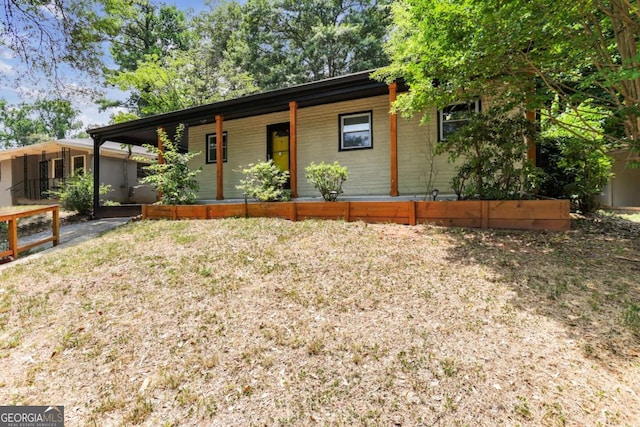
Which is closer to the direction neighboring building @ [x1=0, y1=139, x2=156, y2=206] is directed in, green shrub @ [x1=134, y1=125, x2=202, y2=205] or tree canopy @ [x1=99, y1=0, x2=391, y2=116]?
the green shrub

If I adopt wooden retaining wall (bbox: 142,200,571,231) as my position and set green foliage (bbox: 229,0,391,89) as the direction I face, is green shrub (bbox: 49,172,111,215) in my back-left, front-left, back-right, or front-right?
front-left

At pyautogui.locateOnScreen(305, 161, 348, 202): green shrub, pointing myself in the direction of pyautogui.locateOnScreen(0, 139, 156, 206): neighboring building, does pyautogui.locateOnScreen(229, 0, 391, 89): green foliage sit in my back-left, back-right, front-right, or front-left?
front-right

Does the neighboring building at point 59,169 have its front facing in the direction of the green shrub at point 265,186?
no

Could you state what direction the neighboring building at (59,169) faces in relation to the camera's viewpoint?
facing the viewer and to the left of the viewer

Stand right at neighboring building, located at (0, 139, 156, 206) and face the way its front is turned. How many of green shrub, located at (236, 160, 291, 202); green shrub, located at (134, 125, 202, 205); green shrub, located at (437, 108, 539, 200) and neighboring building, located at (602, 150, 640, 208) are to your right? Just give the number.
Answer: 0

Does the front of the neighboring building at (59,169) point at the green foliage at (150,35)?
no

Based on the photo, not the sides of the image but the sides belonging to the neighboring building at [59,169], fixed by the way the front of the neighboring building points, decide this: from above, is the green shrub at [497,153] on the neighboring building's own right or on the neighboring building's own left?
on the neighboring building's own left

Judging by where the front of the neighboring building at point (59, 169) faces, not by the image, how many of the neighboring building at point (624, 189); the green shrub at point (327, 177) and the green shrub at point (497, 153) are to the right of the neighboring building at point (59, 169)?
0

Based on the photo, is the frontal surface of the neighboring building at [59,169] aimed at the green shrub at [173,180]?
no

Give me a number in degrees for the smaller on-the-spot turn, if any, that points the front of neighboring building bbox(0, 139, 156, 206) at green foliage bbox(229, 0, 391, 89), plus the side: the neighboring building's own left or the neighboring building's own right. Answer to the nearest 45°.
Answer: approximately 135° to the neighboring building's own left

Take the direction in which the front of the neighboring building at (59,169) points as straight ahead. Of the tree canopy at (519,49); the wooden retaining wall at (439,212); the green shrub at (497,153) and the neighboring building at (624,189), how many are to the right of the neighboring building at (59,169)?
0

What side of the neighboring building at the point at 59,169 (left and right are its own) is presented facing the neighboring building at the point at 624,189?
left

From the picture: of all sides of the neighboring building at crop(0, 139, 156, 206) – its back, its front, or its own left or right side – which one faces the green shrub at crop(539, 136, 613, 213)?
left

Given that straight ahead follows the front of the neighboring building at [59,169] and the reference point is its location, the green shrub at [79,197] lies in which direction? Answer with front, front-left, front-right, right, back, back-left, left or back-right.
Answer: front-left

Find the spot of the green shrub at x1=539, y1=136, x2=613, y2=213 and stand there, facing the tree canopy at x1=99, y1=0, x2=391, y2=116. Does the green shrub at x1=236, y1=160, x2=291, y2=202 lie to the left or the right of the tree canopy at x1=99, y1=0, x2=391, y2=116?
left

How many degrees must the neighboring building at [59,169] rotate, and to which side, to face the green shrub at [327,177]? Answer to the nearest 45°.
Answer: approximately 45° to its left

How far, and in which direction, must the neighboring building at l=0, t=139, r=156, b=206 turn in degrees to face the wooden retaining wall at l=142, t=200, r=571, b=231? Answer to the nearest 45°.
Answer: approximately 45° to its left
